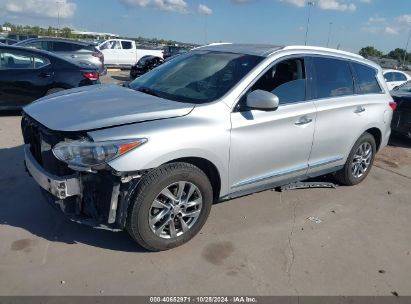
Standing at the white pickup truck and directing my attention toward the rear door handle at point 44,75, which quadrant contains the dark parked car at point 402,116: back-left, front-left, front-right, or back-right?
front-left

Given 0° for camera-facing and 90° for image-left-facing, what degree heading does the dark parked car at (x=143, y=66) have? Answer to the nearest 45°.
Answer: approximately 45°

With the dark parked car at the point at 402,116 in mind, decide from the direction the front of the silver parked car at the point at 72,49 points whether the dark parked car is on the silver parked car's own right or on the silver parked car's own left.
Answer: on the silver parked car's own left

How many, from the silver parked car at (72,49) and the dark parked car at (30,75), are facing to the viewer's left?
2

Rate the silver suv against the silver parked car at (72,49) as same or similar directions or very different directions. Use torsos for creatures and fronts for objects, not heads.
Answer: same or similar directions

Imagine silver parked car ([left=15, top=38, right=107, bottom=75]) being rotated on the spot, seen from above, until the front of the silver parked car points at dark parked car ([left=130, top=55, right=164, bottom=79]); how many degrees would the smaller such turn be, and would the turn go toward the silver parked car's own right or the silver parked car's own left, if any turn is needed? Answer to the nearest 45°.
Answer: approximately 180°

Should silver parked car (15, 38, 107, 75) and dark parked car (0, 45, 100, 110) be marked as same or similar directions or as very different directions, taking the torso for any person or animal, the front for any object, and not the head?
same or similar directions

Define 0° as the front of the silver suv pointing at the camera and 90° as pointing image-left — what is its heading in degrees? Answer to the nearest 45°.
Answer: approximately 45°

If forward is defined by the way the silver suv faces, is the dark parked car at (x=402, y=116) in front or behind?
behind

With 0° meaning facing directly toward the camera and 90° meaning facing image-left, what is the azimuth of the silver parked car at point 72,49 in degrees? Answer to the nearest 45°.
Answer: approximately 90°

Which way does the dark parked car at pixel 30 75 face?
to the viewer's left

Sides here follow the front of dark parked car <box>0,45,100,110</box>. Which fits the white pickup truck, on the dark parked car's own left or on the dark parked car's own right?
on the dark parked car's own right

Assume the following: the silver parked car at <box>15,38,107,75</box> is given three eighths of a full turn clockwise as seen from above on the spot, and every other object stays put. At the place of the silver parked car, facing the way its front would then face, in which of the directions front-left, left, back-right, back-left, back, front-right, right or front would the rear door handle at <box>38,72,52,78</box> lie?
back-right

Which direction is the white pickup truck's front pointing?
to the viewer's left

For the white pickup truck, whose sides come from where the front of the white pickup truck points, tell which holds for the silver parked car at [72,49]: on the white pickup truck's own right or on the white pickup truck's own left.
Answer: on the white pickup truck's own left
